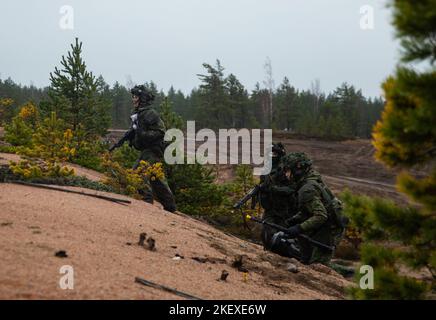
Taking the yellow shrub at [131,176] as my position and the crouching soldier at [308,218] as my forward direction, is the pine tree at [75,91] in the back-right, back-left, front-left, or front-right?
back-left

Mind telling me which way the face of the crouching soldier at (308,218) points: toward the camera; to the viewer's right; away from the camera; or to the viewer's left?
to the viewer's left

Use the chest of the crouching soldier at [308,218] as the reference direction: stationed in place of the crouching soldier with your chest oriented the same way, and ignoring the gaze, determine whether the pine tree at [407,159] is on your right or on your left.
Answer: on your left

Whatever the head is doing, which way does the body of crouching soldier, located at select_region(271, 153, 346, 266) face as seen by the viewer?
to the viewer's left
